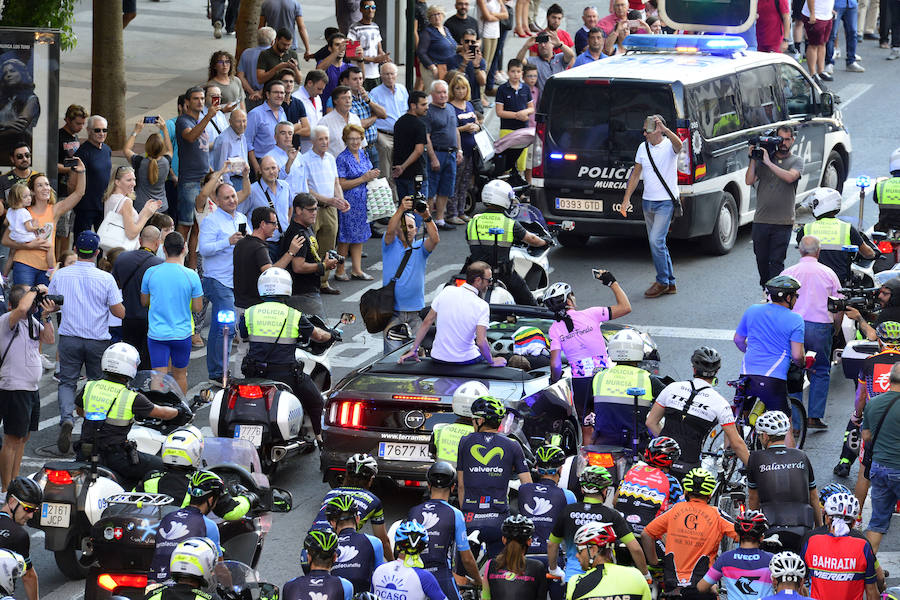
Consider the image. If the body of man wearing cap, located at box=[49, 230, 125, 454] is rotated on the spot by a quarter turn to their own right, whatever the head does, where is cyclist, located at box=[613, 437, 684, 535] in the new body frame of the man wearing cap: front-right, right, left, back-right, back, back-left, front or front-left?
front-right

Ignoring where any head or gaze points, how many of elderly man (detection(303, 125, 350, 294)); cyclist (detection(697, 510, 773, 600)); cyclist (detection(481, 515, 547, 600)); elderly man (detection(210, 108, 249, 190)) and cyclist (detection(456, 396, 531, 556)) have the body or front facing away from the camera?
3

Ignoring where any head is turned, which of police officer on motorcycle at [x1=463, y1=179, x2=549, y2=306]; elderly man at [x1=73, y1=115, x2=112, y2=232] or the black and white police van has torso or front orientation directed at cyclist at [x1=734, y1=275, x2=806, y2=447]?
the elderly man

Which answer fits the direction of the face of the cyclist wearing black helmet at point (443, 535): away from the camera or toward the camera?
away from the camera

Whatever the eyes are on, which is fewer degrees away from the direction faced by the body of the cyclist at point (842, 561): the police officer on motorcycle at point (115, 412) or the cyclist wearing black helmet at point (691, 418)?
the cyclist wearing black helmet

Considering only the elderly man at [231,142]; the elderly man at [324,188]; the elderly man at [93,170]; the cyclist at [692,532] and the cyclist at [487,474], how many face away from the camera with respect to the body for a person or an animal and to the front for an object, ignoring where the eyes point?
2

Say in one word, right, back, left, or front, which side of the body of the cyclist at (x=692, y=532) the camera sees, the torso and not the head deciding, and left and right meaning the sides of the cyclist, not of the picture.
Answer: back

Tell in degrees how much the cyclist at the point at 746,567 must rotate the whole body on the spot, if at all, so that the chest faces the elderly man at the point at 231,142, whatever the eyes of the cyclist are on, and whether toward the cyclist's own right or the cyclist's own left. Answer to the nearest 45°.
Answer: approximately 45° to the cyclist's own left

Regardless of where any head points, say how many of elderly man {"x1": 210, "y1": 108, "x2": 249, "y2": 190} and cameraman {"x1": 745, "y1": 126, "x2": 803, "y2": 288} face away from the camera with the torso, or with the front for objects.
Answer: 0

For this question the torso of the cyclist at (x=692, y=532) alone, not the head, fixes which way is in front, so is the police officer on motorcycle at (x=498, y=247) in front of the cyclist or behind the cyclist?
in front

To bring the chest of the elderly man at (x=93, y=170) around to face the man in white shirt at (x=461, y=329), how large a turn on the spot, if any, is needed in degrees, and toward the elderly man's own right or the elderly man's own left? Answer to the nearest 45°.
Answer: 0° — they already face them

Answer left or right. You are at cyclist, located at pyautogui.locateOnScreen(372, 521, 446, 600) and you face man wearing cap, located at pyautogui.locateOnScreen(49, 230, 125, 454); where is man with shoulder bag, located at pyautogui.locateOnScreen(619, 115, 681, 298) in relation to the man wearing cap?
right

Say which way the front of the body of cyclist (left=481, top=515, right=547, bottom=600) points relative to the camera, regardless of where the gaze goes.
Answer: away from the camera

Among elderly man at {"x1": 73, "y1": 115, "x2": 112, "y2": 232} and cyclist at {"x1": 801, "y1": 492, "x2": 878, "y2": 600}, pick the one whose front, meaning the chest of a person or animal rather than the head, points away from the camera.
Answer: the cyclist

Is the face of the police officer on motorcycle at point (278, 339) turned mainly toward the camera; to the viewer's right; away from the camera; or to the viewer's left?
away from the camera

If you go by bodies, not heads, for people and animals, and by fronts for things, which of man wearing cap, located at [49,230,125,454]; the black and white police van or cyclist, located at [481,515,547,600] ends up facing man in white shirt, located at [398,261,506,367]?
the cyclist

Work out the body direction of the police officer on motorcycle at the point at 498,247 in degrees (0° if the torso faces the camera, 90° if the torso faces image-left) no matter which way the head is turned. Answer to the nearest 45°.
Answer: approximately 225°

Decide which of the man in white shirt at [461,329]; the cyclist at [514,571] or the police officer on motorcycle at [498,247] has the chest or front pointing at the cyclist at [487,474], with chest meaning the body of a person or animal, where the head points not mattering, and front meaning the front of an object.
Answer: the cyclist at [514,571]
